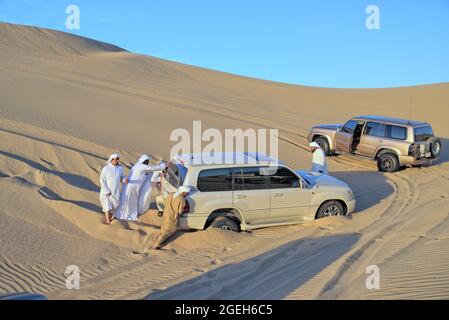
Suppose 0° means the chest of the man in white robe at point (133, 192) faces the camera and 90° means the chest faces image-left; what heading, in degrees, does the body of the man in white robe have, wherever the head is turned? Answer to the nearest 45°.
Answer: approximately 270°

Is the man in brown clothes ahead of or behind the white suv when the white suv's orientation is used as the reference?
behind

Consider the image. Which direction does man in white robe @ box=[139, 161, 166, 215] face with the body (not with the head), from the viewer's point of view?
to the viewer's right

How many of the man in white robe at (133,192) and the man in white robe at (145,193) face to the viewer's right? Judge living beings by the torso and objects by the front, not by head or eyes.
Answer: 2

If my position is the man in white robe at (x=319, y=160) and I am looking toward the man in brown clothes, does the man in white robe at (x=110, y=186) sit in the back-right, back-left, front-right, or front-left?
front-right

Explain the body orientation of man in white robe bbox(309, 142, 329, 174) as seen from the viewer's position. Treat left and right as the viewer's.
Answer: facing to the left of the viewer

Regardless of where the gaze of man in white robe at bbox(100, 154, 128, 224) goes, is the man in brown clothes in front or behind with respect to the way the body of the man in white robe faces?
in front

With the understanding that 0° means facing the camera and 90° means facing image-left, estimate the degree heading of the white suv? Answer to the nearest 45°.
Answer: approximately 225°

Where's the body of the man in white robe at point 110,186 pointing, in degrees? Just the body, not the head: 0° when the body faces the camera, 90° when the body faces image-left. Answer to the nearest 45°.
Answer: approximately 315°

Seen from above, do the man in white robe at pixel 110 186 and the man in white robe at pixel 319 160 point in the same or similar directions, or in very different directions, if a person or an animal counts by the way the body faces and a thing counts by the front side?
very different directions
